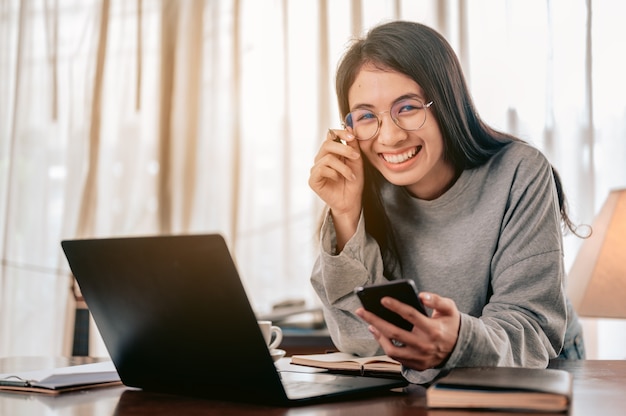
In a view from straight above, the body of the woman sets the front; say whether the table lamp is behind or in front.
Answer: behind

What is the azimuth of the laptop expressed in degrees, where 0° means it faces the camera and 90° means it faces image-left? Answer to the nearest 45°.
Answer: approximately 225°

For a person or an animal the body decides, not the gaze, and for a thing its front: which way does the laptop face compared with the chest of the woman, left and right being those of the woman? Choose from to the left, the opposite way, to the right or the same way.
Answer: the opposite way

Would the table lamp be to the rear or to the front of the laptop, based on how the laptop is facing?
to the front
